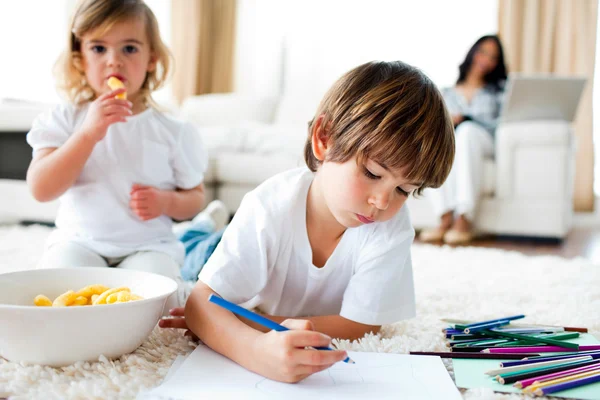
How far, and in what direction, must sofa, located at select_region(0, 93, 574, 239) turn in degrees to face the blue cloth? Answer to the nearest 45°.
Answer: approximately 45° to its right

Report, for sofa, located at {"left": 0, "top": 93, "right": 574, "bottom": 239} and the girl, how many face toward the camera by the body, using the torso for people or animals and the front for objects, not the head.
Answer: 2

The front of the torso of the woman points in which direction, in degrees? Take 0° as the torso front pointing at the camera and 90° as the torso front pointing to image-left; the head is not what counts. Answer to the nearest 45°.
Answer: approximately 45°

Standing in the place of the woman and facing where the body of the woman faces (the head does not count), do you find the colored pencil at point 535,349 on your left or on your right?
on your left

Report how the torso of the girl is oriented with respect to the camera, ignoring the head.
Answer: toward the camera

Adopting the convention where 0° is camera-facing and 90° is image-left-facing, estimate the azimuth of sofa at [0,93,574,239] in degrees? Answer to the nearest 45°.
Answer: approximately 0°

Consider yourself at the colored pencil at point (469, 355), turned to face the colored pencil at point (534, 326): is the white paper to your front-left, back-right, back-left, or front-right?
back-left

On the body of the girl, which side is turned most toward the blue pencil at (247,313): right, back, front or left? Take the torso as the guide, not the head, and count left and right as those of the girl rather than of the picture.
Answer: front
